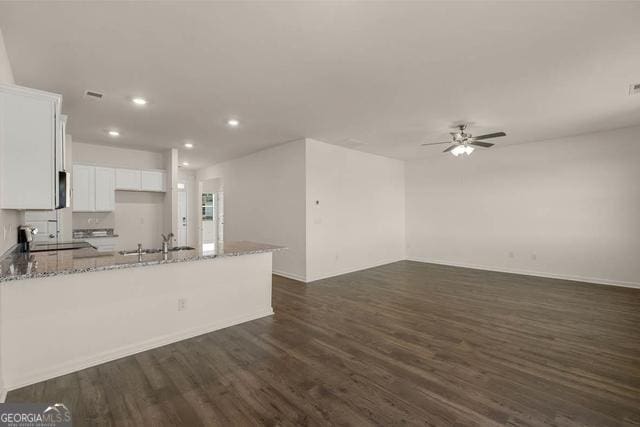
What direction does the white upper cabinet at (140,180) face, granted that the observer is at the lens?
facing the viewer

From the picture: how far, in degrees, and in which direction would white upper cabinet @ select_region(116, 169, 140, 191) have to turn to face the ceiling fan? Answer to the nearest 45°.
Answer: approximately 45° to its left

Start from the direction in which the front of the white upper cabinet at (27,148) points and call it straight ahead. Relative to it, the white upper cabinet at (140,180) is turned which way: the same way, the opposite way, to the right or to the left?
to the right

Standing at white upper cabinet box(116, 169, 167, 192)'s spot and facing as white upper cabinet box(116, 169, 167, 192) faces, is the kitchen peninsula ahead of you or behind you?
ahead

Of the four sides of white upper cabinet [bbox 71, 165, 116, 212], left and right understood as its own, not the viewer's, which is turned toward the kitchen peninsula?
front

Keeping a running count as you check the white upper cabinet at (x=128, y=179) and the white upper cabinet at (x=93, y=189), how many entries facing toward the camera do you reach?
2

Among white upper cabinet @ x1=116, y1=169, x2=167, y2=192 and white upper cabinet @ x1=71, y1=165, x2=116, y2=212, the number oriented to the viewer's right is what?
0

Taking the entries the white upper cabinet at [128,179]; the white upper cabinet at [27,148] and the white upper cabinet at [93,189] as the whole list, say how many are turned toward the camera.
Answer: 2

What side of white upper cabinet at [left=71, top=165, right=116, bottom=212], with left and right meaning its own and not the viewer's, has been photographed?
front

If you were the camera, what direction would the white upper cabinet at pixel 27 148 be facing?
facing to the right of the viewer

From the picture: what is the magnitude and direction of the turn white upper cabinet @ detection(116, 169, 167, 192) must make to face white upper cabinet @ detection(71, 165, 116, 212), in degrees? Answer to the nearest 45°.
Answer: approximately 90° to its right

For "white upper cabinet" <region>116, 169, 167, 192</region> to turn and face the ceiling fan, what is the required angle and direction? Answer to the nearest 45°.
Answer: approximately 45° to its left
